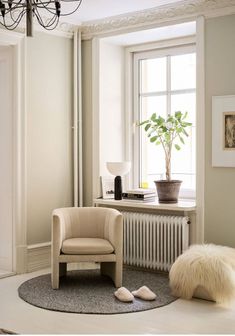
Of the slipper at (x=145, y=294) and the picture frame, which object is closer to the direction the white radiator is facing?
the slipper

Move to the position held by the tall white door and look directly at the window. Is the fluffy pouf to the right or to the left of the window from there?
right

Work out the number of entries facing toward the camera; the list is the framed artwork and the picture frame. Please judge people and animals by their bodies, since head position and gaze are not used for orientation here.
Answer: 2

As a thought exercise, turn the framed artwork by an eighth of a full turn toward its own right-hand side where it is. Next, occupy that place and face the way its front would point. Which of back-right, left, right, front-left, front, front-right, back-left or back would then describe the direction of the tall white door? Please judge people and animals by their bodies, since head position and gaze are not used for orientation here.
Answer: front-right

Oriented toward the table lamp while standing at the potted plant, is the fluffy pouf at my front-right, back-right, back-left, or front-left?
back-left

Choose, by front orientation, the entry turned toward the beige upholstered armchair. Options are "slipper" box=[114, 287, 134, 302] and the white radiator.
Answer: the white radiator

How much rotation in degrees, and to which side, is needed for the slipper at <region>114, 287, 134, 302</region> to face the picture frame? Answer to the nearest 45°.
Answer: approximately 135° to its left

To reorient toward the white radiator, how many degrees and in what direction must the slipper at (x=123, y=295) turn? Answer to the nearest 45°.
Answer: approximately 135° to its left

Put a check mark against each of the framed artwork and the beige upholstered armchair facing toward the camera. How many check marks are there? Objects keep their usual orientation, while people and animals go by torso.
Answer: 2

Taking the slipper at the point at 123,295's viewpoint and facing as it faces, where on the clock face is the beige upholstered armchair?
The beige upholstered armchair is roughly at 6 o'clock from the slipper.

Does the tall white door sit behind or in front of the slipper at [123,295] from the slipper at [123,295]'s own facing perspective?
behind
